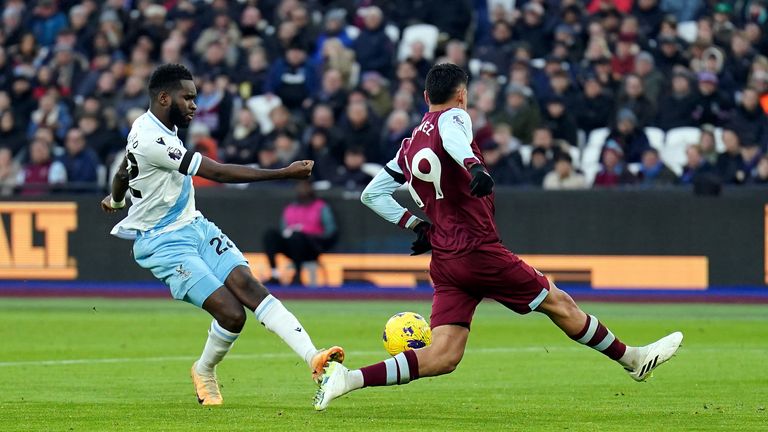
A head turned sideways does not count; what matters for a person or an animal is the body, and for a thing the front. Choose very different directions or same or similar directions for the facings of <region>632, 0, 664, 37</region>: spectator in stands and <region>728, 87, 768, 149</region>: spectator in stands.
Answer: same or similar directions

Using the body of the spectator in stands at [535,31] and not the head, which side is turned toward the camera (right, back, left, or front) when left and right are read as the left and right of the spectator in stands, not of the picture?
front

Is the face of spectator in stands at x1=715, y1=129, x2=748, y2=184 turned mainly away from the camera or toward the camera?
toward the camera

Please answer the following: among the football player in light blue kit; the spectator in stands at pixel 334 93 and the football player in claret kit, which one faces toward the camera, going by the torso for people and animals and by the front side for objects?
the spectator in stands

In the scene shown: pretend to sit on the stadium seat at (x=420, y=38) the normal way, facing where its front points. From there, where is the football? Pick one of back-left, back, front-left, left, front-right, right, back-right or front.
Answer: front

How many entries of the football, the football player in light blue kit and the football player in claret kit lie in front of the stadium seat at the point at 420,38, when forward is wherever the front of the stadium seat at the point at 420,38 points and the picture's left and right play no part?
3

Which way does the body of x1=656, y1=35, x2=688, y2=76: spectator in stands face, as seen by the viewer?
toward the camera

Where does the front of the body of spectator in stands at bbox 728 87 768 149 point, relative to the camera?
toward the camera

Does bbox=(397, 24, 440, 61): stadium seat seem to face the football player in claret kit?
yes

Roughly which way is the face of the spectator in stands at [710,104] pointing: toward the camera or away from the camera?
toward the camera

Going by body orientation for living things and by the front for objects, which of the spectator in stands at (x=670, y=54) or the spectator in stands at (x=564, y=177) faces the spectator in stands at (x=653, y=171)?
the spectator in stands at (x=670, y=54)

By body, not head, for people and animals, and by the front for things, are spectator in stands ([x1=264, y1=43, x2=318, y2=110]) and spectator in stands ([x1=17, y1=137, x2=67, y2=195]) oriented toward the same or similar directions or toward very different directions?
same or similar directions

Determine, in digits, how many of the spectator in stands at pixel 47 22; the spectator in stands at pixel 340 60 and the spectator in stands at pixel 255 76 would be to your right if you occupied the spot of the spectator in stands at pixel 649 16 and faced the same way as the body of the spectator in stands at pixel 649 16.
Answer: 3

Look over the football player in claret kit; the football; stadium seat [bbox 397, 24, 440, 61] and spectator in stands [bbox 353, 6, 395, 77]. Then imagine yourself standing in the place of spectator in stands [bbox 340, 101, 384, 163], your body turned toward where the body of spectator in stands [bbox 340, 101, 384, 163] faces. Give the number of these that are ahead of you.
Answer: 2
